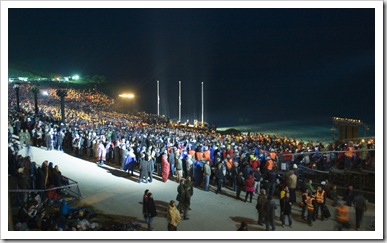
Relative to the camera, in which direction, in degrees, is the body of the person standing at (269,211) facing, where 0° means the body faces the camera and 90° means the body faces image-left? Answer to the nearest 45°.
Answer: approximately 180°

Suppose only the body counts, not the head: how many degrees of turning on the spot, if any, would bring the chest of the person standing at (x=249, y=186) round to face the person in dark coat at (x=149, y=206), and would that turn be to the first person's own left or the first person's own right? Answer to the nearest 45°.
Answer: approximately 135° to the first person's own left

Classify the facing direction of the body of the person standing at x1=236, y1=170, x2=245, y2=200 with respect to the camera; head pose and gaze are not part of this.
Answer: away from the camera

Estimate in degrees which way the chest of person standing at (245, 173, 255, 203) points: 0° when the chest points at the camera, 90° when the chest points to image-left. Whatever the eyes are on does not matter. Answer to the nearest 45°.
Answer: approximately 180°

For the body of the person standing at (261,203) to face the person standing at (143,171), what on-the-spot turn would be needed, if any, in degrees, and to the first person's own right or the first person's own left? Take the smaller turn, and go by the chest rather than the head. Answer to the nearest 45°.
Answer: approximately 135° to the first person's own left
